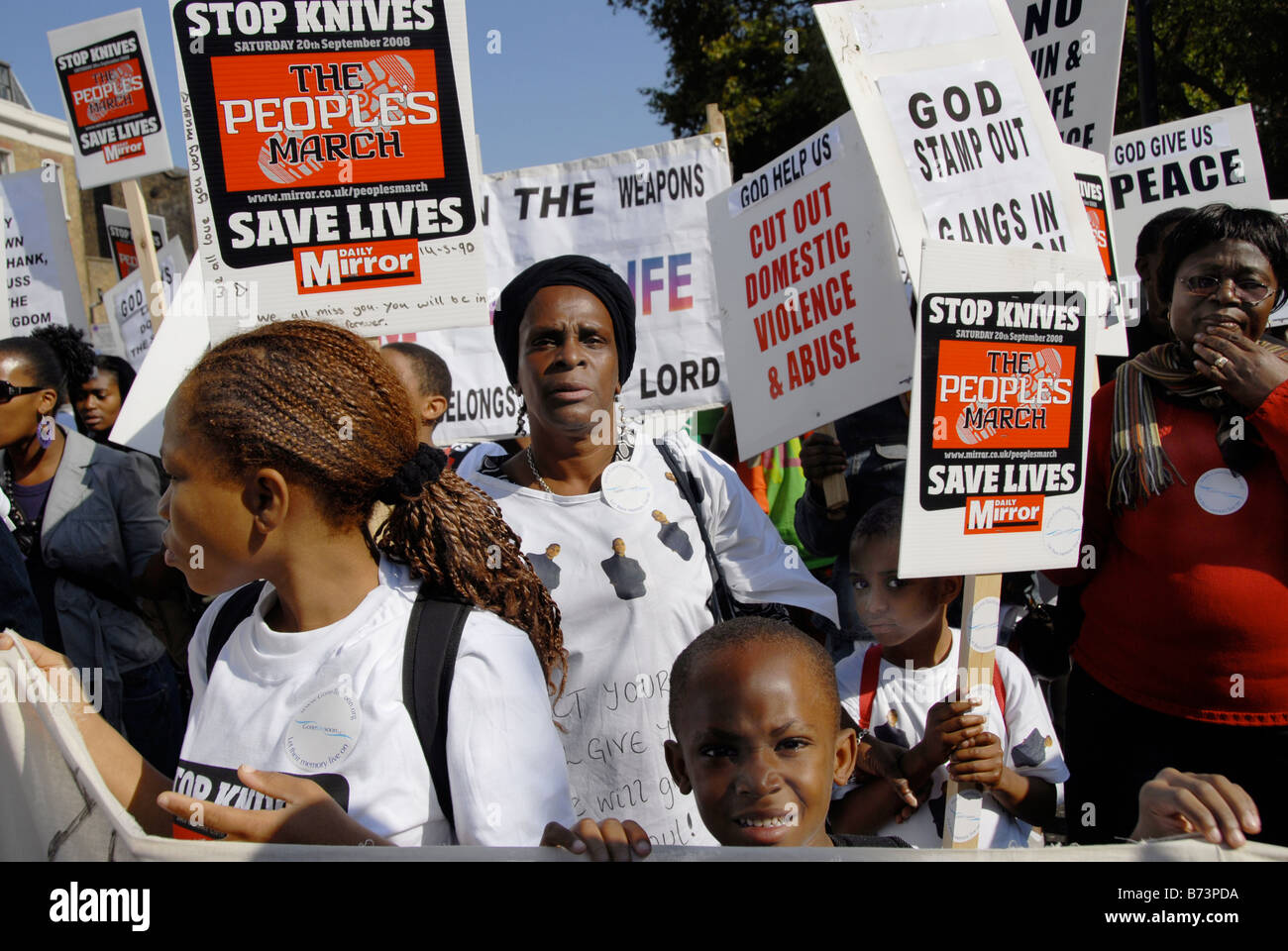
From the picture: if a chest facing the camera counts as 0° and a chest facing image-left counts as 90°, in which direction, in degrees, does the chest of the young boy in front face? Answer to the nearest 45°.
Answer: approximately 0°

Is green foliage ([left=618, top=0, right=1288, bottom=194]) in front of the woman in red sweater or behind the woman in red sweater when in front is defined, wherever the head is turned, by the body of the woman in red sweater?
behind

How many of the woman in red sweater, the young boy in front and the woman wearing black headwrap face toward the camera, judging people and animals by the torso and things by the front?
3

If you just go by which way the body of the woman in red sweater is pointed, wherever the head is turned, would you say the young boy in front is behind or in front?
in front

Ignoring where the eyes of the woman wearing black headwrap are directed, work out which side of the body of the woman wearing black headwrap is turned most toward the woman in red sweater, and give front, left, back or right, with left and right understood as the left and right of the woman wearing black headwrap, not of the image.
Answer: left

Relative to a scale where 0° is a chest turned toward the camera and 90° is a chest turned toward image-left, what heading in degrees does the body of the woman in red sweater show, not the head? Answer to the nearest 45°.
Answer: approximately 0°

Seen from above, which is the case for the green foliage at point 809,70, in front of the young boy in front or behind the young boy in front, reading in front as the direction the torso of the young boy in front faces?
behind
